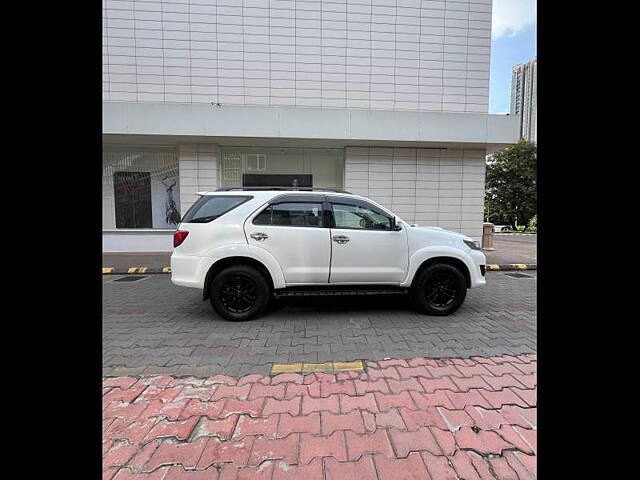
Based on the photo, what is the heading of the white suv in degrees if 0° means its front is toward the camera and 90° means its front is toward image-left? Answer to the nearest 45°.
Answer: approximately 270°

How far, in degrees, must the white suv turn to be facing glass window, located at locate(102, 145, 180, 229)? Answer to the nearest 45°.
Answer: approximately 135° to its left

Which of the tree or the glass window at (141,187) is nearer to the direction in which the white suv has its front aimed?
the tree

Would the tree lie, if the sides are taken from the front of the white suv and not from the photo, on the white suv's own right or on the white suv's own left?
on the white suv's own left

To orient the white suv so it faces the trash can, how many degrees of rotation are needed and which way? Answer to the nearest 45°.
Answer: approximately 45° to its left

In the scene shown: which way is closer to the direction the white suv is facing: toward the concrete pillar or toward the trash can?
the trash can
